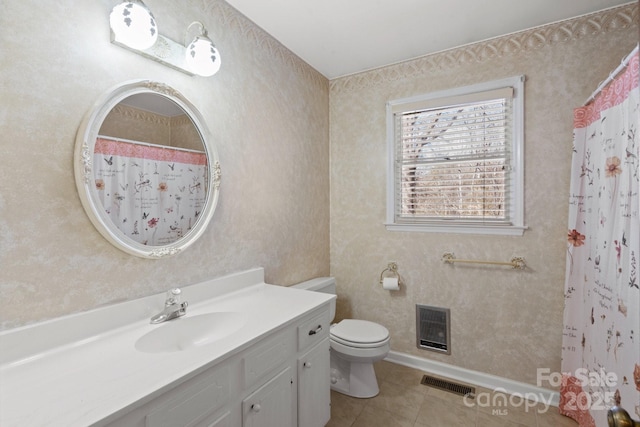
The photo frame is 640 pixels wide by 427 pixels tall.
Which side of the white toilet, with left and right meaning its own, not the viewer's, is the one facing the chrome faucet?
right

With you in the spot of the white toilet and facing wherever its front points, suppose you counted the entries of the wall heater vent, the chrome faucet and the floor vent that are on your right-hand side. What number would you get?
1

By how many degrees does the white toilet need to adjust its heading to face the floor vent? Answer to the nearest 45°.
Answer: approximately 45° to its left

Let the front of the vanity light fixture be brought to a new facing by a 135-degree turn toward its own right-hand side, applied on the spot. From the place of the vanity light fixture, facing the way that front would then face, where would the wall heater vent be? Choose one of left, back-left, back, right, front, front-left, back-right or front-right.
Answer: back

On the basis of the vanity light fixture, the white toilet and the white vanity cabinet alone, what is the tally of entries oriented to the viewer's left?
0

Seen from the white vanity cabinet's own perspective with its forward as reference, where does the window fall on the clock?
The window is roughly at 10 o'clock from the white vanity cabinet.

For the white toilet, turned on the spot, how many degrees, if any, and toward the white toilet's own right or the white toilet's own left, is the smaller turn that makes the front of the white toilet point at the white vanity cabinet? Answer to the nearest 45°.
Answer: approximately 90° to the white toilet's own right

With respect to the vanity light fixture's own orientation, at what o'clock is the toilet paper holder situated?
The toilet paper holder is roughly at 10 o'clock from the vanity light fixture.

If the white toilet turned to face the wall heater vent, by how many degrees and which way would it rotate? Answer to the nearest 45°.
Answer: approximately 90° to its left

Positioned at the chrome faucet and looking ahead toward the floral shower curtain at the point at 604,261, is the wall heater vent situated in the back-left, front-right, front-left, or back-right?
front-left

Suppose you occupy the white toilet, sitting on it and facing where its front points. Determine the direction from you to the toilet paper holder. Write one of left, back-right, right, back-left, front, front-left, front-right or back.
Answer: left

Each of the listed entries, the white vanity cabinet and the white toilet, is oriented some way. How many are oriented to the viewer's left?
0

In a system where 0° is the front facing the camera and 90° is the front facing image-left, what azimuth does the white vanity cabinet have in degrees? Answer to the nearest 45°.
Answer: approximately 315°

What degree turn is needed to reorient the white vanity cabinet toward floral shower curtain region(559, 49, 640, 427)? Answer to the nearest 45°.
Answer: approximately 45° to its left

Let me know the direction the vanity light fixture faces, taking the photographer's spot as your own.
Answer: facing the viewer and to the right of the viewer

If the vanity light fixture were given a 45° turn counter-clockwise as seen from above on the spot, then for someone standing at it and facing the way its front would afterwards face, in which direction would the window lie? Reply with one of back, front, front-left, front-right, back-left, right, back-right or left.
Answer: front
